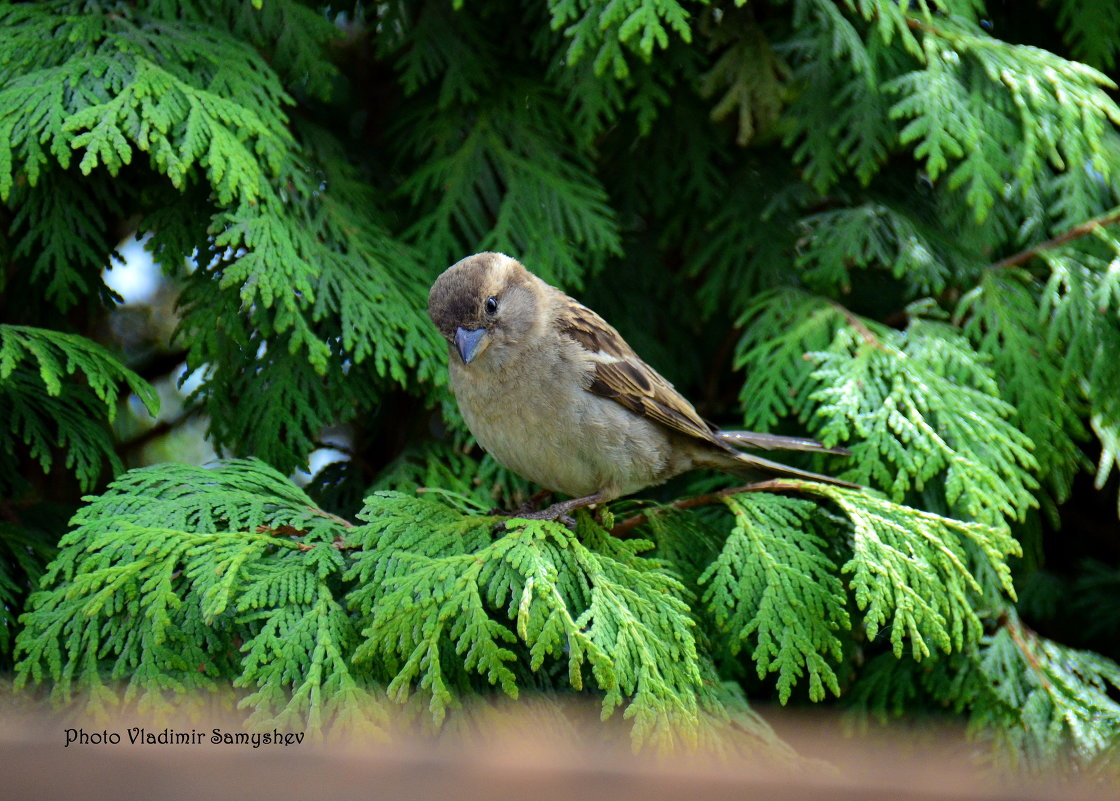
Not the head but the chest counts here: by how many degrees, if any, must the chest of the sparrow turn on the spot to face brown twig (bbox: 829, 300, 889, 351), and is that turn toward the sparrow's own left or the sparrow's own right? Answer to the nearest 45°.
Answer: approximately 180°

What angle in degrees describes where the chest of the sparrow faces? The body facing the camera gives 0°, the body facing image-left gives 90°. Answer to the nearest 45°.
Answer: approximately 45°

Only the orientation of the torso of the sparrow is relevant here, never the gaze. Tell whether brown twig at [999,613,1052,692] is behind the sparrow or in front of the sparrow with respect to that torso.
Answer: behind

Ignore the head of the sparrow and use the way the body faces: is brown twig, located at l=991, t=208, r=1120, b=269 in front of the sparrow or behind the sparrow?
behind

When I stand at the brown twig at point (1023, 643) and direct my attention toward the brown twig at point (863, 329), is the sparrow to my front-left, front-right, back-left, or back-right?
front-left
